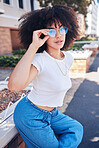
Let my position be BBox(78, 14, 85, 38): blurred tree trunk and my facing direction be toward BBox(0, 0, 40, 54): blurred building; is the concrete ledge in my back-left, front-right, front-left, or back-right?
front-left

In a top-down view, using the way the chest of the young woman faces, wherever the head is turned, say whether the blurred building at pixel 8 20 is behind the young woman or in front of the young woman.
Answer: behind
